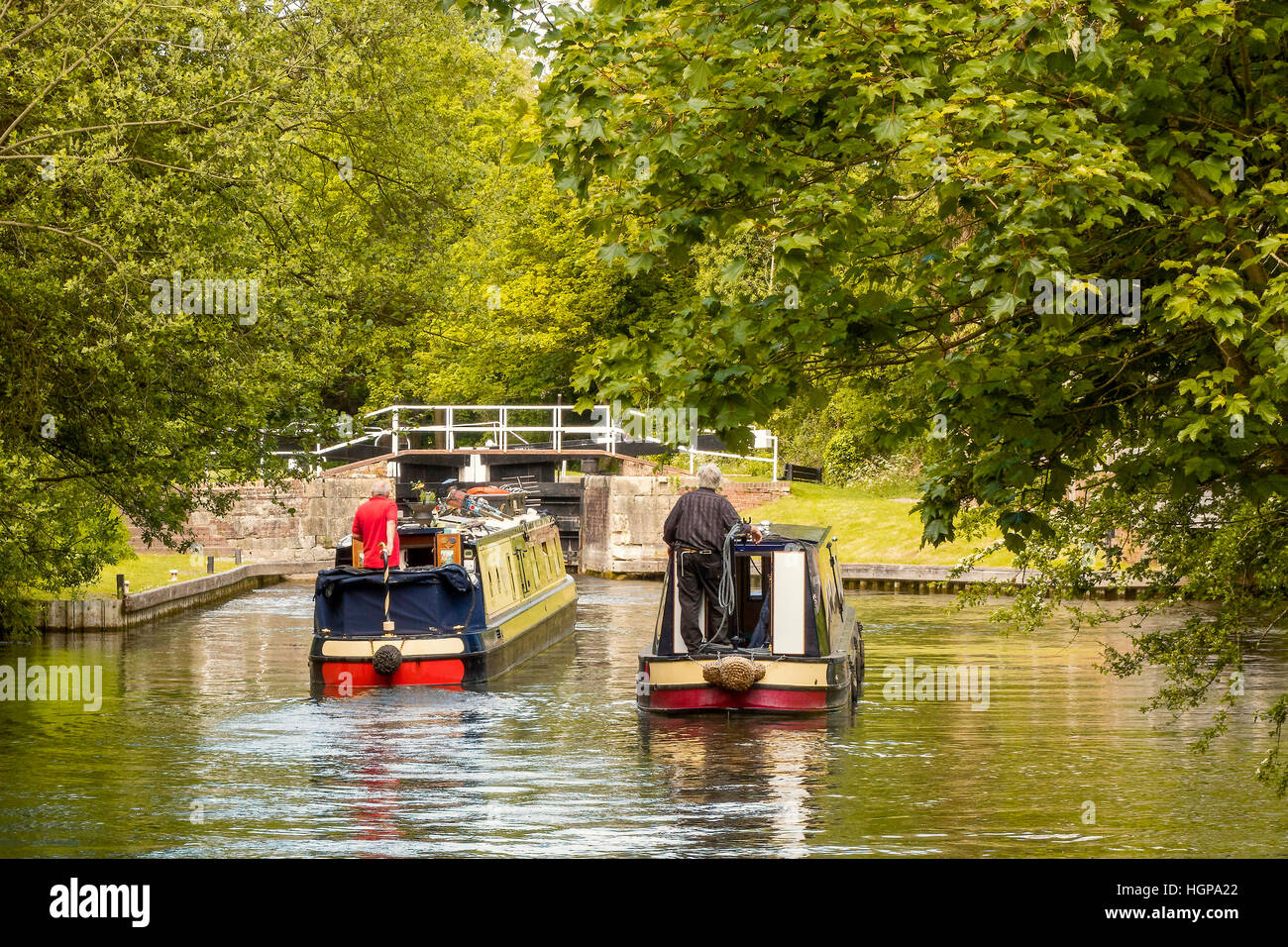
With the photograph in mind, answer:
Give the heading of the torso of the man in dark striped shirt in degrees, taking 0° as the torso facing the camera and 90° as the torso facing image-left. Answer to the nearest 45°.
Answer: approximately 180°

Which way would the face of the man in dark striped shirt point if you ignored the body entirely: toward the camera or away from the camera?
away from the camera

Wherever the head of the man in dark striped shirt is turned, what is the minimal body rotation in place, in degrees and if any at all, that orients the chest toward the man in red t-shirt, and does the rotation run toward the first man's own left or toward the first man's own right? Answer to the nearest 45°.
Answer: approximately 45° to the first man's own left

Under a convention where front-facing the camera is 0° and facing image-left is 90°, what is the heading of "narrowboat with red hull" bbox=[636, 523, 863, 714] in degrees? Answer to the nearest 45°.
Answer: approximately 180°

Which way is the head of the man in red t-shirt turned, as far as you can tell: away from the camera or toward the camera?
away from the camera

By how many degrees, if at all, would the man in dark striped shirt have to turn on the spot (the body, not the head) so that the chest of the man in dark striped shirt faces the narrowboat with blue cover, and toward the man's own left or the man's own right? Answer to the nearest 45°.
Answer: approximately 45° to the man's own left

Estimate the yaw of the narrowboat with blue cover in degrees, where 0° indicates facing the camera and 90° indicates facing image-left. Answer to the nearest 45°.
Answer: approximately 225°

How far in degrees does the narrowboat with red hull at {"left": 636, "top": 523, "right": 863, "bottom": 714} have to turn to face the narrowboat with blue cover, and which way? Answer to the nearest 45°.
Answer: approximately 45° to its left
